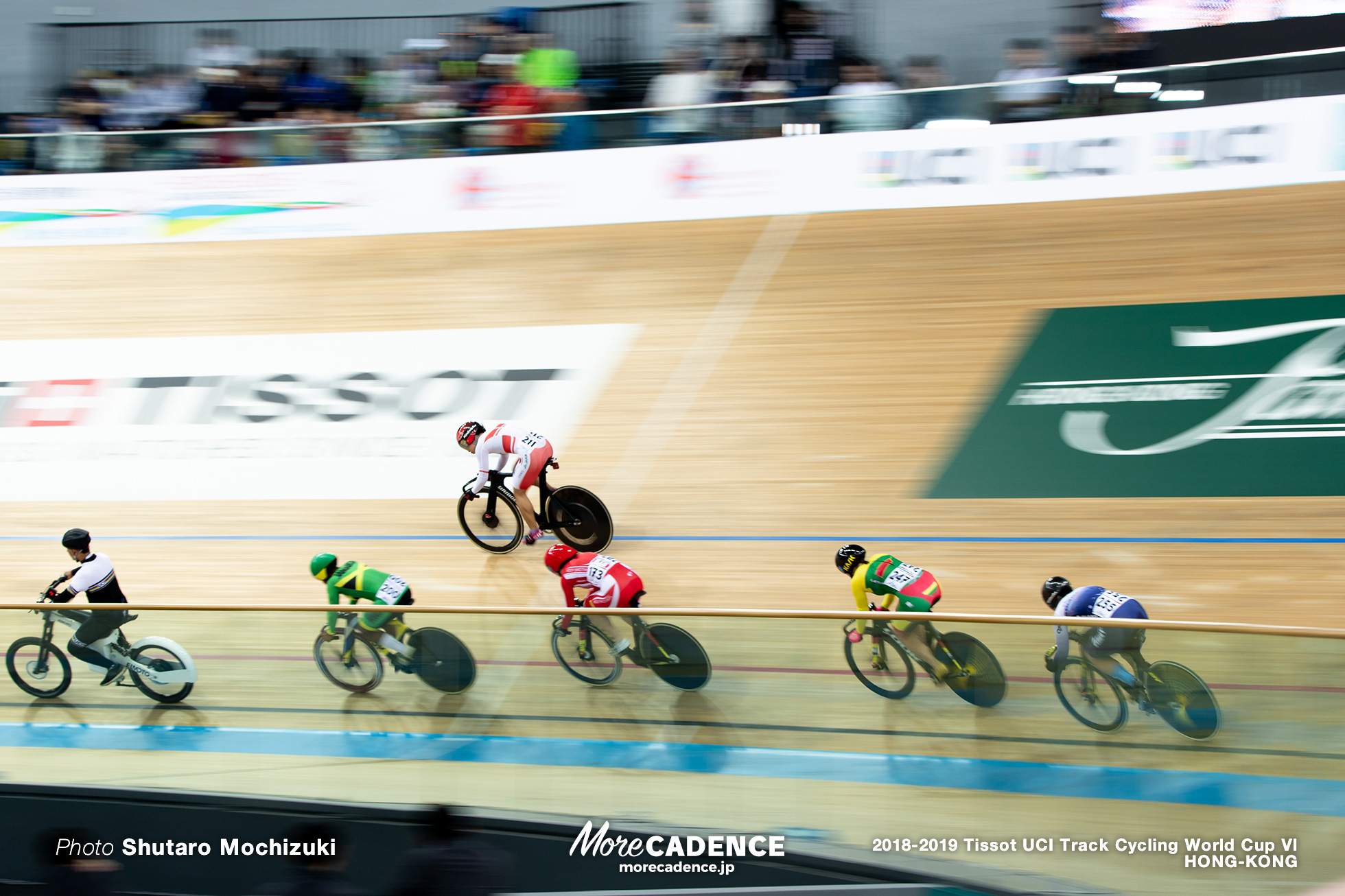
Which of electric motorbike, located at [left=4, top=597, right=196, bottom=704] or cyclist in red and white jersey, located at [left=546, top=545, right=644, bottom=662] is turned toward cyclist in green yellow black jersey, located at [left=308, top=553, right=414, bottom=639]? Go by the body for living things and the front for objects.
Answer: the cyclist in red and white jersey

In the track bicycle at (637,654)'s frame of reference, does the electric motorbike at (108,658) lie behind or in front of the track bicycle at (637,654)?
in front

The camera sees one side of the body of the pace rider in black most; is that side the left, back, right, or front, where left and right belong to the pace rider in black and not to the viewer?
left

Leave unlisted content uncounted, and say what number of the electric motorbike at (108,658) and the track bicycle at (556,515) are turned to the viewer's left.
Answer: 2

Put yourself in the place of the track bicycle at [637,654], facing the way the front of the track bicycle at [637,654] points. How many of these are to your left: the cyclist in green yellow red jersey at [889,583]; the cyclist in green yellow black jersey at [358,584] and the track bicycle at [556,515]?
0

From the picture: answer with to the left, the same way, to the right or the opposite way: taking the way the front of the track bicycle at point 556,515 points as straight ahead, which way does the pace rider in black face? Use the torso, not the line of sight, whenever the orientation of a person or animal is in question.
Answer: the same way

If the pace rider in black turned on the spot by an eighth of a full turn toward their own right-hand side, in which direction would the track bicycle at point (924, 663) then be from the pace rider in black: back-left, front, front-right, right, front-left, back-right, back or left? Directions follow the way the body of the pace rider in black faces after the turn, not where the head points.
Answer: back

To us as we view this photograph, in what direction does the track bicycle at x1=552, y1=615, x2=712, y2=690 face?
facing to the left of the viewer

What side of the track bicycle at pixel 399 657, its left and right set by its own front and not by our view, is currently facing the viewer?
left

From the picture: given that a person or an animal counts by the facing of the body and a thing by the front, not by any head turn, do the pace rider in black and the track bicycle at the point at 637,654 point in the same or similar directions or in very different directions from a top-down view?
same or similar directions

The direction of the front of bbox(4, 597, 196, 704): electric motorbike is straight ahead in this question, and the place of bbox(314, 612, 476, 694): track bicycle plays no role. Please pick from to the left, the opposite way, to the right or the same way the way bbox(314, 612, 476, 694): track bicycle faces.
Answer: the same way

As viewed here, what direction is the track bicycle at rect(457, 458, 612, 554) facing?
to the viewer's left

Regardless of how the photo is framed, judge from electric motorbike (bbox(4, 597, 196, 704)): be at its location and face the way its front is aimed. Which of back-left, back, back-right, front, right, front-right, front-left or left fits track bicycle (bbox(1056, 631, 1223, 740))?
back-left

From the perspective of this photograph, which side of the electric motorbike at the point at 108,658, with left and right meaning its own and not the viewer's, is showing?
left

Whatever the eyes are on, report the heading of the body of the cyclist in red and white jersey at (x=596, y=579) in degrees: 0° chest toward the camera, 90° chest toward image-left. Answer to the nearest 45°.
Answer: approximately 90°
